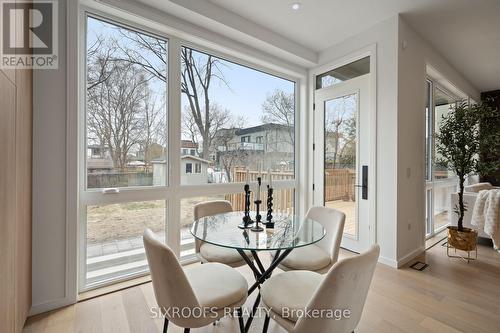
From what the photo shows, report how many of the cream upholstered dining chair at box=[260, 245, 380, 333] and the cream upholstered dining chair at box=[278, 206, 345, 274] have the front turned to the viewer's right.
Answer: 0

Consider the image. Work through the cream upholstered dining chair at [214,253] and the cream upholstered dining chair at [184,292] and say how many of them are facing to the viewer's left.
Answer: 0

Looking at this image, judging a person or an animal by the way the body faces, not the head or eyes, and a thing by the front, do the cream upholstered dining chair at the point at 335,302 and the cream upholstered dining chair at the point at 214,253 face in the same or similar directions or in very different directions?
very different directions

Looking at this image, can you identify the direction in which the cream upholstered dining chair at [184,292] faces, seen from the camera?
facing away from the viewer and to the right of the viewer

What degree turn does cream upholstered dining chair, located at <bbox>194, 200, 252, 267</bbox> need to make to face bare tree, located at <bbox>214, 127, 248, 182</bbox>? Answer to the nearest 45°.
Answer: approximately 135° to its left

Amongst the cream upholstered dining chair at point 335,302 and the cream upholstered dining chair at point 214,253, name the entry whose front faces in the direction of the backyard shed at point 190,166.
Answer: the cream upholstered dining chair at point 335,302

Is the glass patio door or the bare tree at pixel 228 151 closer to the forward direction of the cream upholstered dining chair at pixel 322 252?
the bare tree

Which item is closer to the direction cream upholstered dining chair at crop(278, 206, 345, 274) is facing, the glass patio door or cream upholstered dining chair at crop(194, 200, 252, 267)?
the cream upholstered dining chair

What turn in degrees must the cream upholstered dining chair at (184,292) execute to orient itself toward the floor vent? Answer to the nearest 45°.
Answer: approximately 45° to its right

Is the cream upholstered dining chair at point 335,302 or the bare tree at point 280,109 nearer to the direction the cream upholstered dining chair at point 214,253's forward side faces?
the cream upholstered dining chair

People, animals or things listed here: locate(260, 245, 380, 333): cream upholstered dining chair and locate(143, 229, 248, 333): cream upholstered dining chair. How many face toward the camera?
0

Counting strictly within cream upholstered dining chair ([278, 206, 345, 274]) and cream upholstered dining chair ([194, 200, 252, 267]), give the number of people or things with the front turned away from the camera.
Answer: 0

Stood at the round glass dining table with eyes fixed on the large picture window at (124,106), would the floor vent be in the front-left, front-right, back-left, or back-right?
back-right
